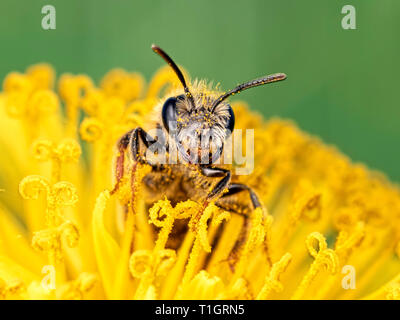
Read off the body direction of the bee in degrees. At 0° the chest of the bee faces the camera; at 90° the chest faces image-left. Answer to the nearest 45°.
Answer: approximately 0°
